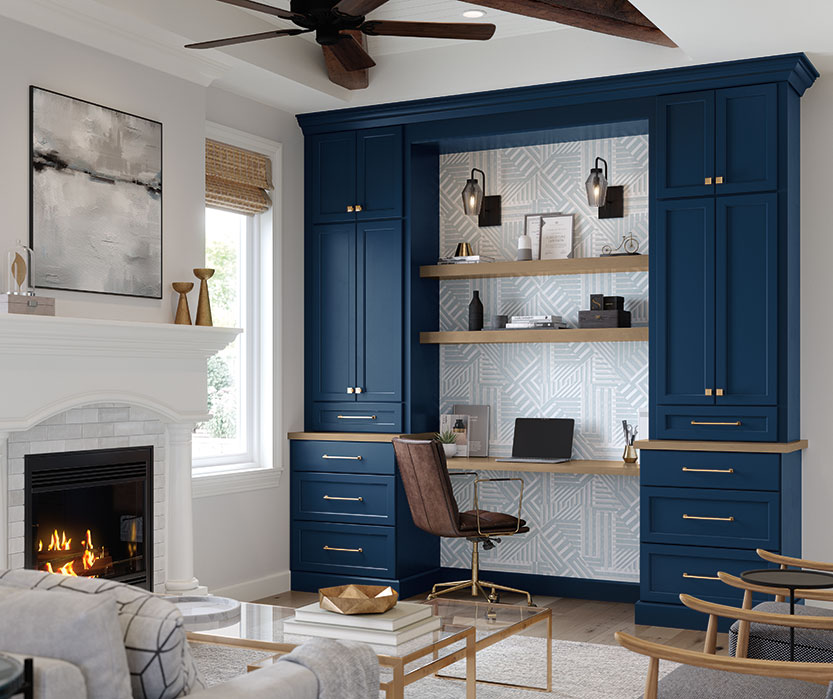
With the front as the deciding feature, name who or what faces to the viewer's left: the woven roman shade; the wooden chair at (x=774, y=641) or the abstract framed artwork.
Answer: the wooden chair

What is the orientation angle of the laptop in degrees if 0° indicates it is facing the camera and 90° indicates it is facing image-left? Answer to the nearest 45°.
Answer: approximately 45°

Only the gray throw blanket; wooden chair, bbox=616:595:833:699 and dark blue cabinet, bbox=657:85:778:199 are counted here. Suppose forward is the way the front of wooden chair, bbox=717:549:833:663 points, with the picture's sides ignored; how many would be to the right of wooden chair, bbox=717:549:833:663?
1
